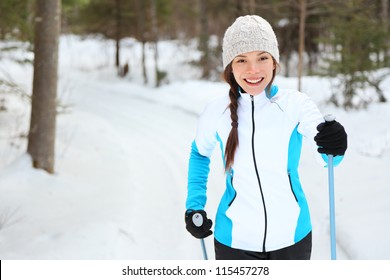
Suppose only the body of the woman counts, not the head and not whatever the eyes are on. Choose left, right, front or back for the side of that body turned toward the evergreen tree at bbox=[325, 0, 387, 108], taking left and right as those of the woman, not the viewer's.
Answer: back

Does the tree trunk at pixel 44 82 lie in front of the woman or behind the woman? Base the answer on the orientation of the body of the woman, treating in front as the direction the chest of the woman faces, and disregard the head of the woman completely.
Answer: behind

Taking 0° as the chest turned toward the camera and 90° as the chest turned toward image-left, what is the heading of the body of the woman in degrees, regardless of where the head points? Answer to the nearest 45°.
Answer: approximately 0°
